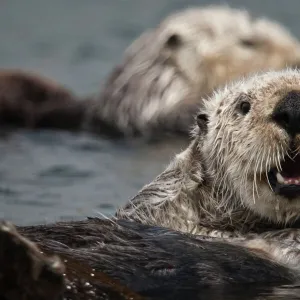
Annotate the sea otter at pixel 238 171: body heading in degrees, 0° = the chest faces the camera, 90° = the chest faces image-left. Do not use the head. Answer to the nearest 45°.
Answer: approximately 315°

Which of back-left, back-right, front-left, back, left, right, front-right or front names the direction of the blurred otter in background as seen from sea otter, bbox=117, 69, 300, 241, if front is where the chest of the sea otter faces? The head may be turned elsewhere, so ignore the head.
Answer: back-left
